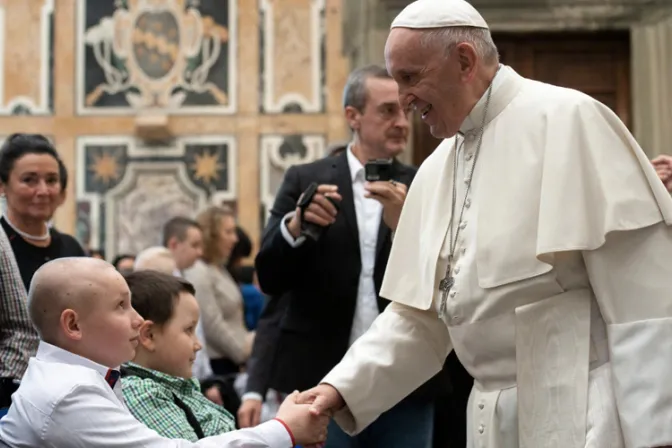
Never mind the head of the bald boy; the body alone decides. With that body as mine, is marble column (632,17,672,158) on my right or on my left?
on my left

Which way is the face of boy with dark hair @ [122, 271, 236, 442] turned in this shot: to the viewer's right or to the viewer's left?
to the viewer's right

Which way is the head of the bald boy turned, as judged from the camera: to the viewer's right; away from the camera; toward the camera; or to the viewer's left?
to the viewer's right

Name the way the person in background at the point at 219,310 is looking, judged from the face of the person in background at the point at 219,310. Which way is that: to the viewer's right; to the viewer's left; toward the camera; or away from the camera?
to the viewer's right

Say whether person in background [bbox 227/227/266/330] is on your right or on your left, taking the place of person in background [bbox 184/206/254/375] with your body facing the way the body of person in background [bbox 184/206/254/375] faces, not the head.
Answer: on your left

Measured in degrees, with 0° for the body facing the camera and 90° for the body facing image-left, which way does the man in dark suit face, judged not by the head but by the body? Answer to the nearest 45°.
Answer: approximately 315°

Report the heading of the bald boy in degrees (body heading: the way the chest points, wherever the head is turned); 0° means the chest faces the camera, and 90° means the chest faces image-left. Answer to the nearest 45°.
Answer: approximately 270°

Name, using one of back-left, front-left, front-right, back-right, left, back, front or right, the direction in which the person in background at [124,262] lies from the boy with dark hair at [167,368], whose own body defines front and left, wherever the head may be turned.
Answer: left

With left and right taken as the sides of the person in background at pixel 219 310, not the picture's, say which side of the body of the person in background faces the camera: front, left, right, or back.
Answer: right

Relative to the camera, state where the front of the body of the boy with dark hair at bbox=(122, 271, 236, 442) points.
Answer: to the viewer's right

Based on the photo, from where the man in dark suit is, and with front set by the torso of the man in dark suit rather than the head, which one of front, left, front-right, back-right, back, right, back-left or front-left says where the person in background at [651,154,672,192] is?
front-left

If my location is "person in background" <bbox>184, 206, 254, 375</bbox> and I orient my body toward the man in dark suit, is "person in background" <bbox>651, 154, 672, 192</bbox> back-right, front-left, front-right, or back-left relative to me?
front-left
